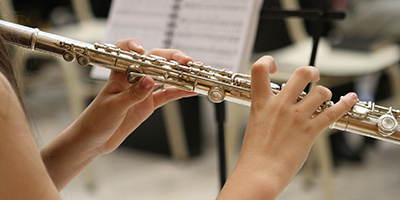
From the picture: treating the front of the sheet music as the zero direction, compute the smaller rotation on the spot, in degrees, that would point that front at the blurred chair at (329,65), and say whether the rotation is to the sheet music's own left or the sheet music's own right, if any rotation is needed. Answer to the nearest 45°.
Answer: approximately 135° to the sheet music's own left

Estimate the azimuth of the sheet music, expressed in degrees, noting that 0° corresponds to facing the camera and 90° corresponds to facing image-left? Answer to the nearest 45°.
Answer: approximately 0°
